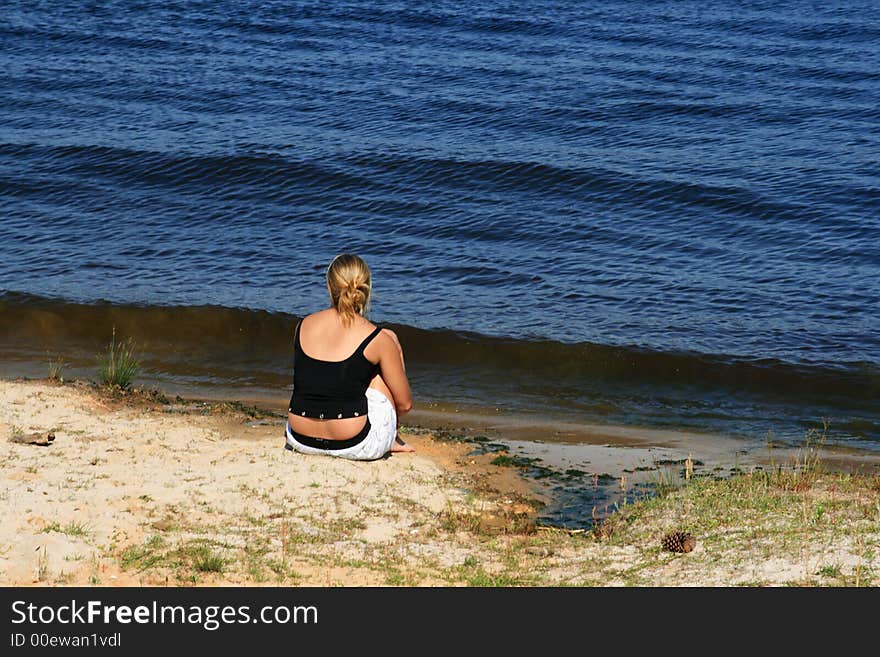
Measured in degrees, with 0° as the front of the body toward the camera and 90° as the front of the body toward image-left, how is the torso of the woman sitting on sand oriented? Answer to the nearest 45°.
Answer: approximately 225°

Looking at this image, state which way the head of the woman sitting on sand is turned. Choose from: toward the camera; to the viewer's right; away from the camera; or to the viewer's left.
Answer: away from the camera

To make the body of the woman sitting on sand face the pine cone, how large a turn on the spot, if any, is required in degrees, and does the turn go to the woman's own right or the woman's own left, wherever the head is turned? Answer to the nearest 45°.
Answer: approximately 90° to the woman's own right
